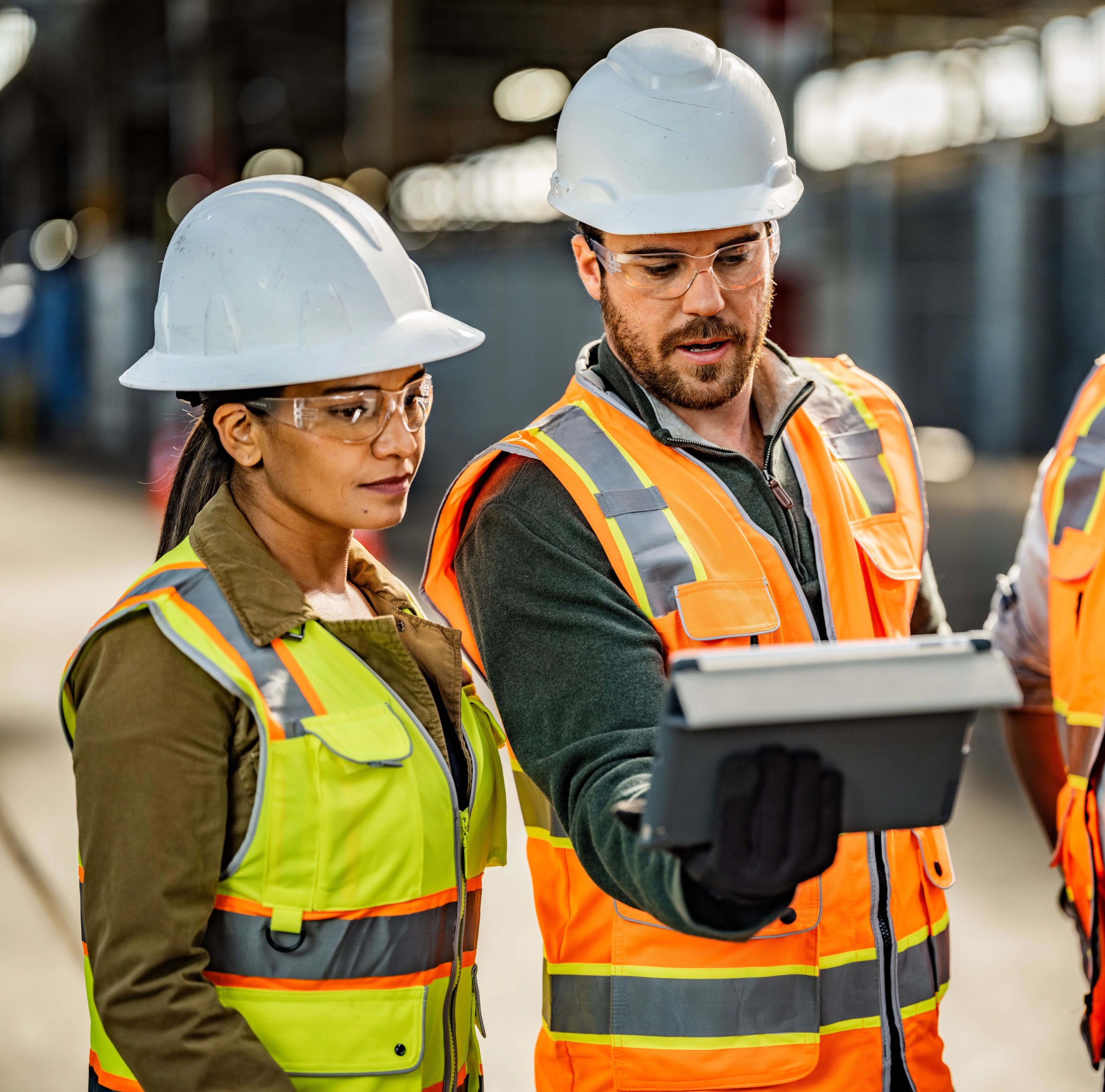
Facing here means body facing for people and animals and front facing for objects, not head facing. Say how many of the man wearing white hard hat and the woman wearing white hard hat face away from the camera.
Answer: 0

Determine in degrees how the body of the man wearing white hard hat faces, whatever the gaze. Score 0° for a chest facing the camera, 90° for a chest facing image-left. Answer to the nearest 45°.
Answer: approximately 315°

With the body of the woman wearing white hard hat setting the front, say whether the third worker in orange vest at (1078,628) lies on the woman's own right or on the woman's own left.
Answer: on the woman's own left

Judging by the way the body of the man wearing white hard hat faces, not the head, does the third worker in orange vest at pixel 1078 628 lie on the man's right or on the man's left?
on the man's left
